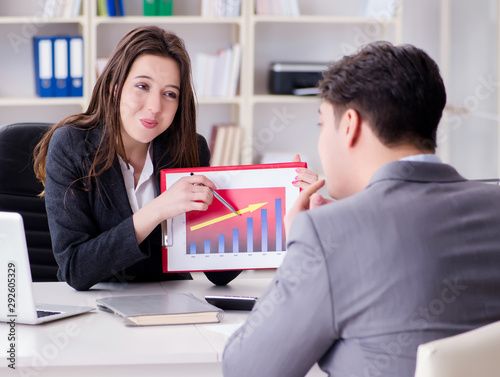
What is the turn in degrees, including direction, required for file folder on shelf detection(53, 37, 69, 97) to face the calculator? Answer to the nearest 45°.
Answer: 0° — it already faces it

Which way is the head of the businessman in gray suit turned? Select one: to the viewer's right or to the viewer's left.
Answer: to the viewer's left

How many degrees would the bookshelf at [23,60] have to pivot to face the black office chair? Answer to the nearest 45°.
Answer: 0° — it already faces it
